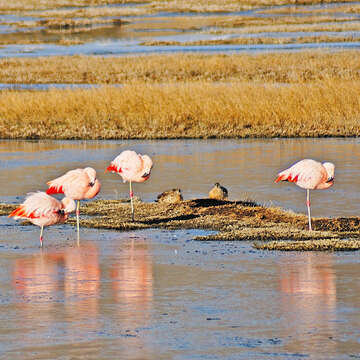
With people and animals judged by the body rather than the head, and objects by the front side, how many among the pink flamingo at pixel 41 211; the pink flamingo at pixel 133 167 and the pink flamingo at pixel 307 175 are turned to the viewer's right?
3

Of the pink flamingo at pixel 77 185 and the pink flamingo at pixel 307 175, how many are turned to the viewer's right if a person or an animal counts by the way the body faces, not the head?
2

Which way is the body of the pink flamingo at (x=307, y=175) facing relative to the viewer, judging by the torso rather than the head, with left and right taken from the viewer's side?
facing to the right of the viewer

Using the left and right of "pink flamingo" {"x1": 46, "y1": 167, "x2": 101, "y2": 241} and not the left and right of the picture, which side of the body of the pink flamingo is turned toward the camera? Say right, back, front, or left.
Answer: right

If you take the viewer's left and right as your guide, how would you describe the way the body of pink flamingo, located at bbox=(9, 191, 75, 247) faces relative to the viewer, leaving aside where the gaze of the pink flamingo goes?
facing to the right of the viewer

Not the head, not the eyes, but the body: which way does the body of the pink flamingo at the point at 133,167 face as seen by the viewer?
to the viewer's right

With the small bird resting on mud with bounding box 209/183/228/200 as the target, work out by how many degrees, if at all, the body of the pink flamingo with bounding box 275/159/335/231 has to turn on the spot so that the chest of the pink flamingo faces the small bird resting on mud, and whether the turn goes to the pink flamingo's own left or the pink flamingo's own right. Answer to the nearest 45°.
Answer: approximately 135° to the pink flamingo's own left
